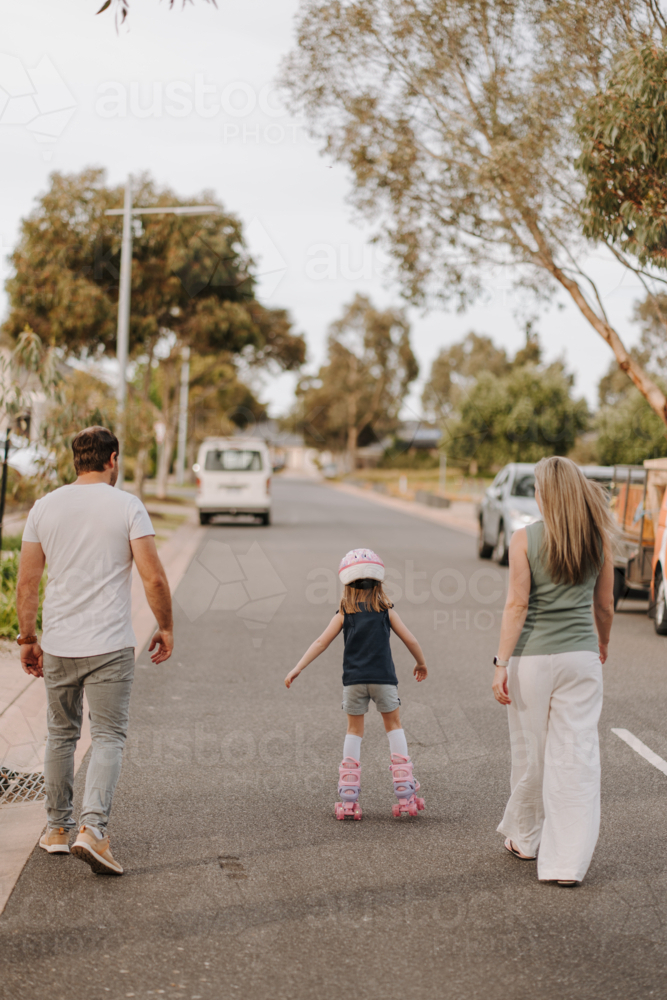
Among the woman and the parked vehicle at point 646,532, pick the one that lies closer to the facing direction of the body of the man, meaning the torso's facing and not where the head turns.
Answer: the parked vehicle

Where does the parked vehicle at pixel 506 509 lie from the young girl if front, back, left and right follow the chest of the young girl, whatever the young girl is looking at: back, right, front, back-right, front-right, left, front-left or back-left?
front

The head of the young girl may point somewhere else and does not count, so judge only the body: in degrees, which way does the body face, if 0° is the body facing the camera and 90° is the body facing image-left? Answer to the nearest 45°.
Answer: approximately 180°

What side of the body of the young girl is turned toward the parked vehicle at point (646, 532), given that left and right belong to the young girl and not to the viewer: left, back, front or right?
front

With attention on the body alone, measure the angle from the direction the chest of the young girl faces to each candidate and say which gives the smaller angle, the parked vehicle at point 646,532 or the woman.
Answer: the parked vehicle

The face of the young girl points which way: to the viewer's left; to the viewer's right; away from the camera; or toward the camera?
away from the camera

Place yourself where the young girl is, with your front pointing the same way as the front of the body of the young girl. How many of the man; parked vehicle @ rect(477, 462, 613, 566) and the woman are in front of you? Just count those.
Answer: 1

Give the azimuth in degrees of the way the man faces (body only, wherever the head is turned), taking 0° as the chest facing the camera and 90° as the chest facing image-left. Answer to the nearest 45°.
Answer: approximately 180°

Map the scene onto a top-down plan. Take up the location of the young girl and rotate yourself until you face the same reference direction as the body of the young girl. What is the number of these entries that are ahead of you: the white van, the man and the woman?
1

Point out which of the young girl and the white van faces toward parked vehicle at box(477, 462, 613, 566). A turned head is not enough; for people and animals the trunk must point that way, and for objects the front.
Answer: the young girl

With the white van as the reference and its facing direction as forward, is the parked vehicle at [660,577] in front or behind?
behind

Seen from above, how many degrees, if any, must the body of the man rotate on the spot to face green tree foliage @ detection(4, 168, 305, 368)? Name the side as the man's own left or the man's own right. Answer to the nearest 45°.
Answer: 0° — they already face it

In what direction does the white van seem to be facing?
away from the camera
